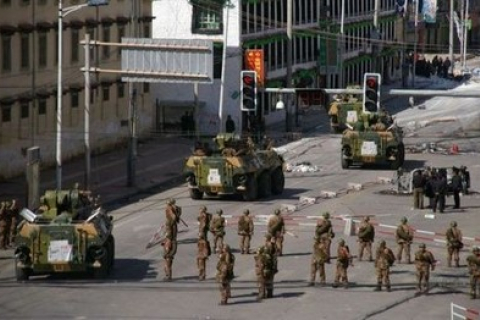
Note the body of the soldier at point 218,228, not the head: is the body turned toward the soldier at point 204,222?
no

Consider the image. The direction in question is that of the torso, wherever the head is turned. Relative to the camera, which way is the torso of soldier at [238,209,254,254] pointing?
away from the camera

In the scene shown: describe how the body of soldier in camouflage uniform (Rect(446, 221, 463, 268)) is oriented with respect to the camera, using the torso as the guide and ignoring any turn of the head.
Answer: away from the camera

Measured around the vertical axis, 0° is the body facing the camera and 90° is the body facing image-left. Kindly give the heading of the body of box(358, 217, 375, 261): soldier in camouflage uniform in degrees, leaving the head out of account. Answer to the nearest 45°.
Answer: approximately 180°

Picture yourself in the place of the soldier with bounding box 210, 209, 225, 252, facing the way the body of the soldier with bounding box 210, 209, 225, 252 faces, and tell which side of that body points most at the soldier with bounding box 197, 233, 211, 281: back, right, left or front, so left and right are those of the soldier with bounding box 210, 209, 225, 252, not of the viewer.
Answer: back

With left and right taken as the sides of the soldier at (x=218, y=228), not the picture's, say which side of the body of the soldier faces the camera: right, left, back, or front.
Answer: back

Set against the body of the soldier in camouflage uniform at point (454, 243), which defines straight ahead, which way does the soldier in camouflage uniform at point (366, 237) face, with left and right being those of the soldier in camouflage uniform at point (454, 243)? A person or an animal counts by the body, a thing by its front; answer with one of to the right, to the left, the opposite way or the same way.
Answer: the same way

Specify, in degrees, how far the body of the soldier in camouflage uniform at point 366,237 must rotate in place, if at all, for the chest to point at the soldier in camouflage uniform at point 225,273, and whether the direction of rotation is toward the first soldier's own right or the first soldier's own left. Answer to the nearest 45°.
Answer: approximately 135° to the first soldier's own left

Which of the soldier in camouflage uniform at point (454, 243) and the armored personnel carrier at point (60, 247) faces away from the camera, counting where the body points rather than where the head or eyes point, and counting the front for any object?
the soldier in camouflage uniform

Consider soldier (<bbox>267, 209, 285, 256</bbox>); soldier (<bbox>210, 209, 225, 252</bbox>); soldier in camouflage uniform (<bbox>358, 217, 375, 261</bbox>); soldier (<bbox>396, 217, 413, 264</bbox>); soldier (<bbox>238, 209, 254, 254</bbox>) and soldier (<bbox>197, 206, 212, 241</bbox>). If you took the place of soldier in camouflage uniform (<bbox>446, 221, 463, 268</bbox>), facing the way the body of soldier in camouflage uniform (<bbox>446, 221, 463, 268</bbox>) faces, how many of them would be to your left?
6

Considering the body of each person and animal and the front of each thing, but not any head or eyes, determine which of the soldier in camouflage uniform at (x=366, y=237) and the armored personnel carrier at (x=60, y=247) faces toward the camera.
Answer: the armored personnel carrier

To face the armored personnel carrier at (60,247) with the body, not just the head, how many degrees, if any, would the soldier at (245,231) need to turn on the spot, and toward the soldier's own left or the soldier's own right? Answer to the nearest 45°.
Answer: approximately 135° to the soldier's own left

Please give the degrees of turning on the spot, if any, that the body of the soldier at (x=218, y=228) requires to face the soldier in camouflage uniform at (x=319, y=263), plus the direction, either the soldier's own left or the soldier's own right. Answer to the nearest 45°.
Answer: approximately 135° to the soldier's own right

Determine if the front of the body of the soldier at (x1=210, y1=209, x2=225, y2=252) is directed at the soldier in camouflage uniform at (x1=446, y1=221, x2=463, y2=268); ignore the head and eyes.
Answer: no

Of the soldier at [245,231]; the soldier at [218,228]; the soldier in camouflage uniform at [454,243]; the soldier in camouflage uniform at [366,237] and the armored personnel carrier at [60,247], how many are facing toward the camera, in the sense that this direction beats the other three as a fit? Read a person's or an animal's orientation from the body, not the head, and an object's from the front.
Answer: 1

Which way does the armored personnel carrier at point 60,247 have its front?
toward the camera

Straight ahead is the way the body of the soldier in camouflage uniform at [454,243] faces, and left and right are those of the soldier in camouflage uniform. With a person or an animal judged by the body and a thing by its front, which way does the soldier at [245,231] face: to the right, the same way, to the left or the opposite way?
the same way

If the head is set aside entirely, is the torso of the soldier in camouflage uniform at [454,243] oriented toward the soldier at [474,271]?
no
